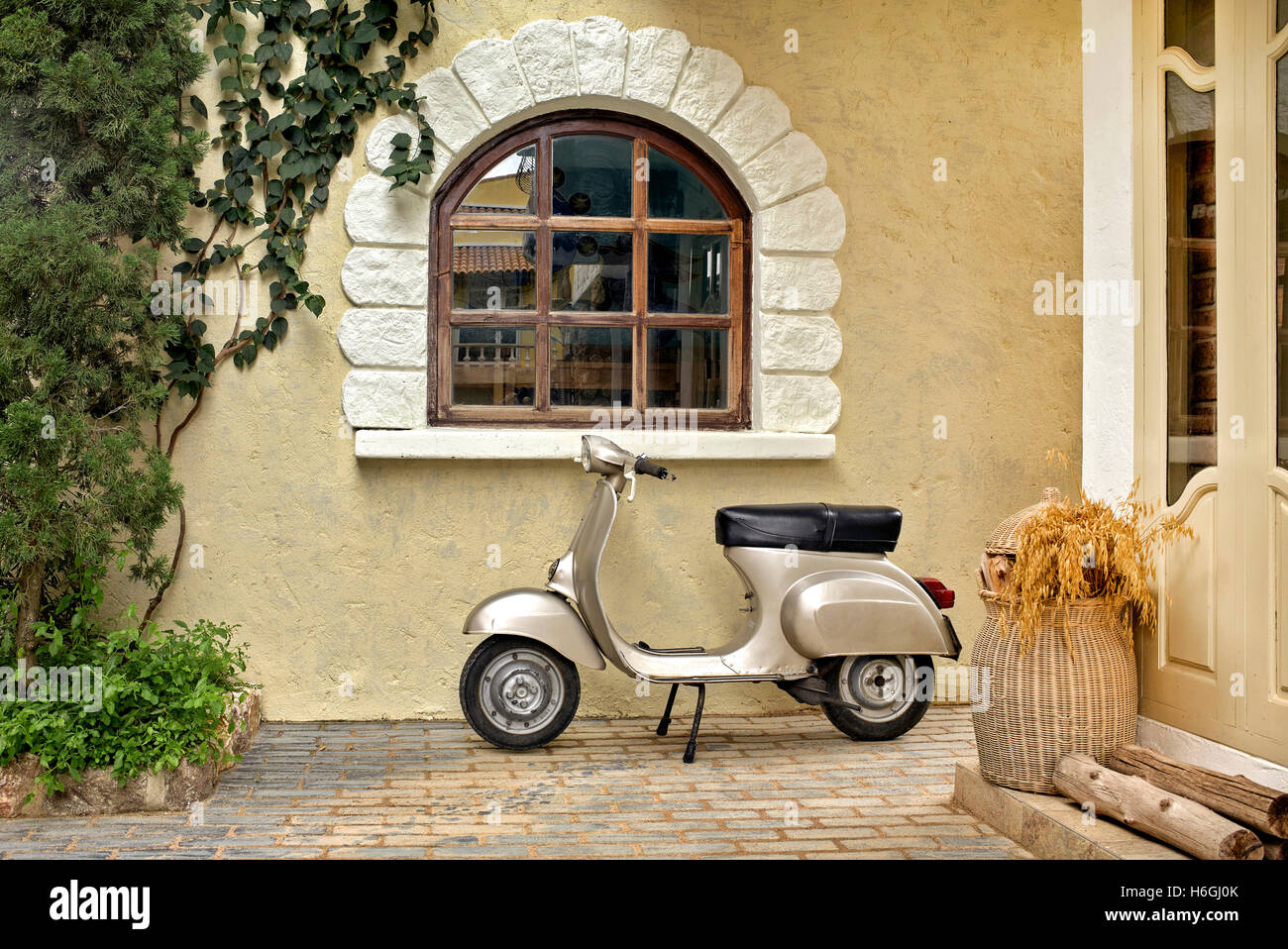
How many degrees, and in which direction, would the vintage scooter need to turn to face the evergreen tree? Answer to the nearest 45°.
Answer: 0° — it already faces it

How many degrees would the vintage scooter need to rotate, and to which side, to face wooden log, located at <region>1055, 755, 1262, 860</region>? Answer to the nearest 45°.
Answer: approximately 135° to its left

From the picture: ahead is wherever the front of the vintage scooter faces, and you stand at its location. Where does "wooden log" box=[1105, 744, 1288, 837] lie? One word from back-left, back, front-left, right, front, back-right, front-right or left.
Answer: back-left

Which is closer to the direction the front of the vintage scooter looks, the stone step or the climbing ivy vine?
the climbing ivy vine

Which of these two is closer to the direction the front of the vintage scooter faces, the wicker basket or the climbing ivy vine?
the climbing ivy vine

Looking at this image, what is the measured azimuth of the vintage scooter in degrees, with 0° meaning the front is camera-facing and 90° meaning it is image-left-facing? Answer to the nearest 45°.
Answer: approximately 90°

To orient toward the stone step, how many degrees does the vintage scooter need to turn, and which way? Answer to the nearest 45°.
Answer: approximately 135° to its left

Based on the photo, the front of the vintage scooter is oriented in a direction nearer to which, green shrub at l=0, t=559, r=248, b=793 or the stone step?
the green shrub

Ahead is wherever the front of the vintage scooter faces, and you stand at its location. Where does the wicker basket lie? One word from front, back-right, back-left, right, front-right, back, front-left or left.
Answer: back-left

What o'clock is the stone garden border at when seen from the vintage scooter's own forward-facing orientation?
The stone garden border is roughly at 11 o'clock from the vintage scooter.
